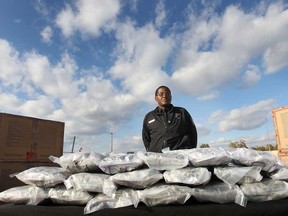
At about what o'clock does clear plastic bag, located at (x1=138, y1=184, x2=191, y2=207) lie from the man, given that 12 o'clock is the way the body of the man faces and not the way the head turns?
The clear plastic bag is roughly at 12 o'clock from the man.

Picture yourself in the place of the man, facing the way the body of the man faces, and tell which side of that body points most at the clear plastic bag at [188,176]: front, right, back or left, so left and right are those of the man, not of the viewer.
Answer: front

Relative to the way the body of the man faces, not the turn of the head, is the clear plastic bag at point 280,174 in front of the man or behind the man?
in front

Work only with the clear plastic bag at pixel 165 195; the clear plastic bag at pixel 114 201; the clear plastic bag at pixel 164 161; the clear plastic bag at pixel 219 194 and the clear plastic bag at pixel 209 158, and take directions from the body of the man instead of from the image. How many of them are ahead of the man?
5

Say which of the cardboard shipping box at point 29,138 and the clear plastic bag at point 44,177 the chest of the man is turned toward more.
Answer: the clear plastic bag

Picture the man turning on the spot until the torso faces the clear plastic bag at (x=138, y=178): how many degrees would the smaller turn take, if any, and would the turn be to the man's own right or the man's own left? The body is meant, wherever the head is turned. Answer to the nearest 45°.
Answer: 0° — they already face it

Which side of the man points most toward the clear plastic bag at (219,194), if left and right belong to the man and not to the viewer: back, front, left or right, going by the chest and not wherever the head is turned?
front

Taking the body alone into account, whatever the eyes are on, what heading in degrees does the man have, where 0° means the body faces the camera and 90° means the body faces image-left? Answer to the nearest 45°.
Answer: approximately 0°

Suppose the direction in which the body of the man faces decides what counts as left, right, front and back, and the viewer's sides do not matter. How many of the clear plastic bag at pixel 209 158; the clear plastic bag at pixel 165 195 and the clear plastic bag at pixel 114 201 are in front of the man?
3

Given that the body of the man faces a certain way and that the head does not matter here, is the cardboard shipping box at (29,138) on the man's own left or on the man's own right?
on the man's own right

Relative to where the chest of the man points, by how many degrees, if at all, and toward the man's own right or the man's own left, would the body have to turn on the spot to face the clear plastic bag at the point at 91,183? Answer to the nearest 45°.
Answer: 0° — they already face it

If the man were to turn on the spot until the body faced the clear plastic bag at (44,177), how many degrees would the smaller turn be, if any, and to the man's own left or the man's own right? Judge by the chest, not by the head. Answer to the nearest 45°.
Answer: approximately 45° to the man's own right

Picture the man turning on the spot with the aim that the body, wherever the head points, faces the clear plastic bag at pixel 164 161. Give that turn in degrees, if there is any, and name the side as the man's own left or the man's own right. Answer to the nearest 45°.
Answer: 0° — they already face it

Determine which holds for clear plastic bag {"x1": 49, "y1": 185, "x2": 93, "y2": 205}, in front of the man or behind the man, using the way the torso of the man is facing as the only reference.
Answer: in front
